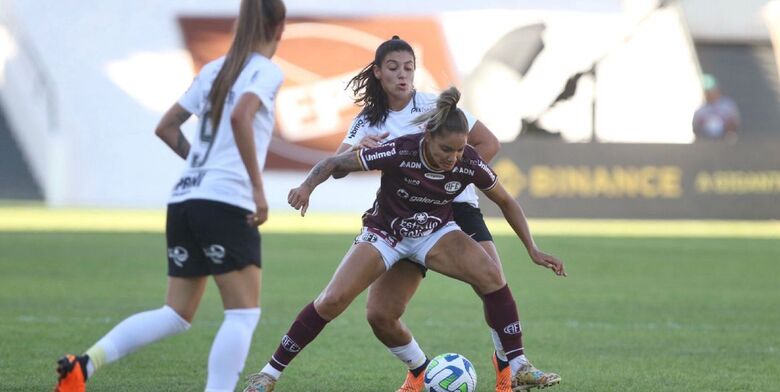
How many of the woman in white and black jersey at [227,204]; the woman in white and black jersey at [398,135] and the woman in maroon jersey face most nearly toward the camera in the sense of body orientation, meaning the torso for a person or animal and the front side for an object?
2

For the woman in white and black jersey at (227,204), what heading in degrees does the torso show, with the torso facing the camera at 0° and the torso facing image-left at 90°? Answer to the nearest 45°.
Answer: approximately 225°

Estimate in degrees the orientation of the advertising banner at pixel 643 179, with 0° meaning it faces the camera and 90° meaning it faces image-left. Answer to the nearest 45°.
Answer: approximately 0°

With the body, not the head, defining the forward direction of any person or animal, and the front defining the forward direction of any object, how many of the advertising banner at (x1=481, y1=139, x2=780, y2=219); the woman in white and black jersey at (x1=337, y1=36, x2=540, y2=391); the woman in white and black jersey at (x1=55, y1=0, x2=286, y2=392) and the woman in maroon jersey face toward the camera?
3

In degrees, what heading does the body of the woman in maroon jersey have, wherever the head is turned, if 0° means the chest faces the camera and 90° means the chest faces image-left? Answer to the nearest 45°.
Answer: approximately 0°

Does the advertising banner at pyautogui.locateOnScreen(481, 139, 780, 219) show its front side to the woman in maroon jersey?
yes

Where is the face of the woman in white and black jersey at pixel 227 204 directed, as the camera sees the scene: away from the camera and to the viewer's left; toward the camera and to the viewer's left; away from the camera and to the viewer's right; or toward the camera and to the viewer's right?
away from the camera and to the viewer's right

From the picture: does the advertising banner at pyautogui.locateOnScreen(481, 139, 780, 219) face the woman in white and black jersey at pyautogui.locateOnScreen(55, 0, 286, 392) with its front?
yes
